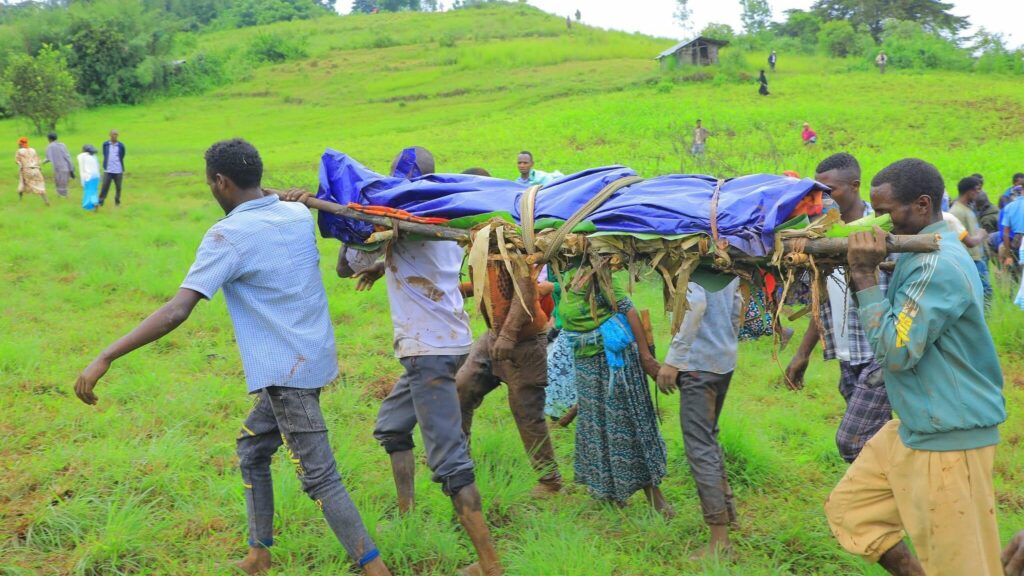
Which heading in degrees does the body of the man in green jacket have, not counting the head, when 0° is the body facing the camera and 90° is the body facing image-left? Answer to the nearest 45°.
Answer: approximately 90°

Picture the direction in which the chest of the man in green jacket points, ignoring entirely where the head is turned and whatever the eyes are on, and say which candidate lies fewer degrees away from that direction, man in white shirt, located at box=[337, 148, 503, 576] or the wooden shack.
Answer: the man in white shirt

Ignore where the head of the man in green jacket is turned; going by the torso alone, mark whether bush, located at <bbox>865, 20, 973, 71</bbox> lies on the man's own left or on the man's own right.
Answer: on the man's own right

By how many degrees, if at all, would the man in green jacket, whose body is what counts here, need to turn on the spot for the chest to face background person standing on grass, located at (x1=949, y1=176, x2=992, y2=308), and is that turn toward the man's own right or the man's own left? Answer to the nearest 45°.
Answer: approximately 90° to the man's own right

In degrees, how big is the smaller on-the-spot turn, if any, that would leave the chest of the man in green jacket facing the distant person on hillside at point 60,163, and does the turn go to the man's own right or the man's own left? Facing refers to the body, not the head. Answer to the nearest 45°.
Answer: approximately 45° to the man's own right

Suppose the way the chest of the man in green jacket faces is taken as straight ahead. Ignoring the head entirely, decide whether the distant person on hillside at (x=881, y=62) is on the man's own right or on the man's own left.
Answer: on the man's own right

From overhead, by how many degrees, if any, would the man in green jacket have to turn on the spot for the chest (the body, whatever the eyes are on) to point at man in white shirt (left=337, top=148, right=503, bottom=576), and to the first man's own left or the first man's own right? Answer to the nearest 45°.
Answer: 0° — they already face them

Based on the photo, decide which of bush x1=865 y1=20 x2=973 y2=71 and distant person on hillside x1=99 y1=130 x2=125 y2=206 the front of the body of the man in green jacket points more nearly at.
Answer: the distant person on hillside
